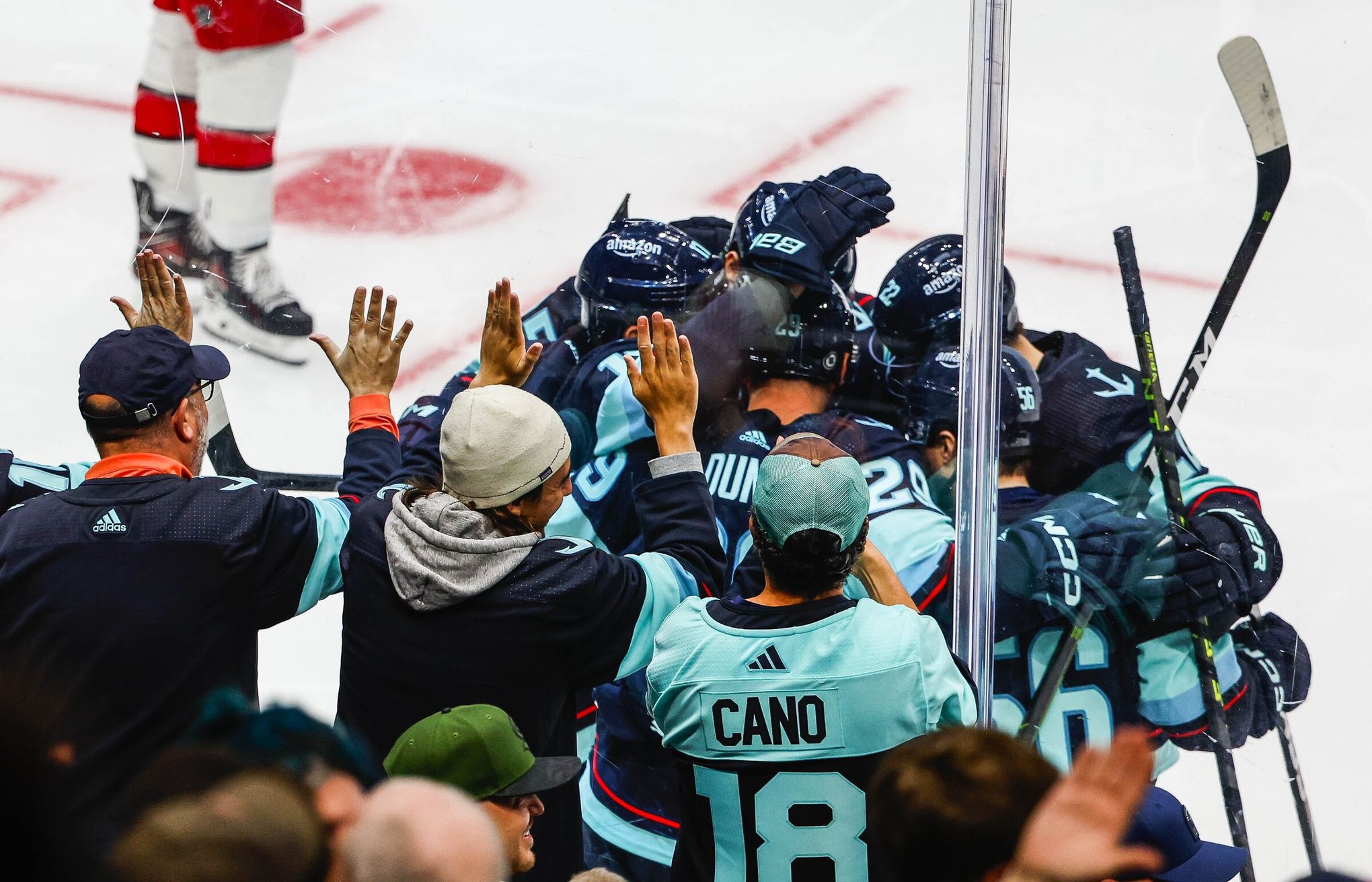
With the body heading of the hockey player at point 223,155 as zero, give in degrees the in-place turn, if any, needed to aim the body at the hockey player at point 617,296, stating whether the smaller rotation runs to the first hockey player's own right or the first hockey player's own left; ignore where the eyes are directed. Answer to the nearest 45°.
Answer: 0° — they already face them

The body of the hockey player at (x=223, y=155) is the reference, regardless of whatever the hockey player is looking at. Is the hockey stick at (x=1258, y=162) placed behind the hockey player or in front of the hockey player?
in front

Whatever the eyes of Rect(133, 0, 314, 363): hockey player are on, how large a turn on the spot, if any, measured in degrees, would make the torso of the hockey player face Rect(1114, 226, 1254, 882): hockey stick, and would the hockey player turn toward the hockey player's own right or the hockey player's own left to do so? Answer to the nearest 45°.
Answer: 0° — they already face it

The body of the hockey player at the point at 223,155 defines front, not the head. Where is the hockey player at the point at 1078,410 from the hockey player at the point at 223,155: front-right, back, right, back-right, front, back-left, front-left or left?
front

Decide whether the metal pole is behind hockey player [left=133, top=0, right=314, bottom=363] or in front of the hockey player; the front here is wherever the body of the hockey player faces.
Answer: in front

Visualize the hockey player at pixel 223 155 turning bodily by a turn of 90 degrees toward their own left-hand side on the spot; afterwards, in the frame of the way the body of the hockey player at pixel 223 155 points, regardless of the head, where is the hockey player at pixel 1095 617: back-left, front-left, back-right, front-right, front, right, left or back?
right

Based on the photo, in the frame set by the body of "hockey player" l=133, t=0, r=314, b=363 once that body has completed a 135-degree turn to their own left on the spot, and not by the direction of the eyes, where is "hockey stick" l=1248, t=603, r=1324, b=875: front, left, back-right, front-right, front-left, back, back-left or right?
back-right

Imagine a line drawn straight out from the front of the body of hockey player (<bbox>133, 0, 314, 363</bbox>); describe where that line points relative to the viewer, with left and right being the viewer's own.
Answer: facing the viewer and to the right of the viewer
